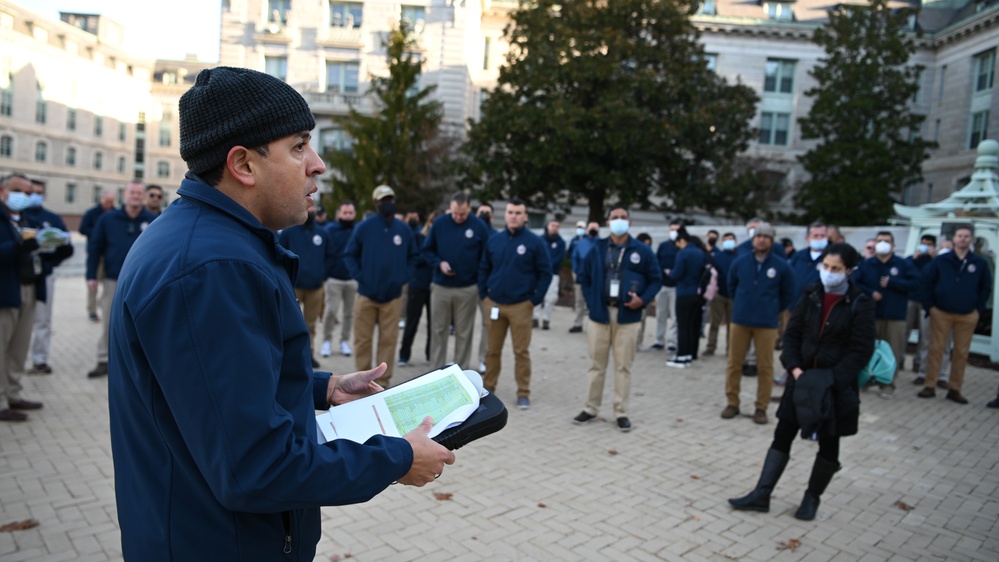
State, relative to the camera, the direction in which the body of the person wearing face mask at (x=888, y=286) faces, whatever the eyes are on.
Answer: toward the camera

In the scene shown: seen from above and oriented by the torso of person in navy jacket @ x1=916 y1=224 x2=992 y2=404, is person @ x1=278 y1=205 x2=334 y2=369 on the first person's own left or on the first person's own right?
on the first person's own right

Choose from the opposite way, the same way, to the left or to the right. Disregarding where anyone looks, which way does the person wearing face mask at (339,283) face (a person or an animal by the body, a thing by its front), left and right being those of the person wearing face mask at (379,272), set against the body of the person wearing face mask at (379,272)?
the same way

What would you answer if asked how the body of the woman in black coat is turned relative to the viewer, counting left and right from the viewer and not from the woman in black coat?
facing the viewer and to the left of the viewer

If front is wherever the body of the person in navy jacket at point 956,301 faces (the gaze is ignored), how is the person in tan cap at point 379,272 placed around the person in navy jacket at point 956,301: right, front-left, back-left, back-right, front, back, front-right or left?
front-right

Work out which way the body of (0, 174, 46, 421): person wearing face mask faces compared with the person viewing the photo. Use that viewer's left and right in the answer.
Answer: facing the viewer and to the right of the viewer

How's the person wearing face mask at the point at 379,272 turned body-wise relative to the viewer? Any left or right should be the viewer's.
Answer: facing the viewer

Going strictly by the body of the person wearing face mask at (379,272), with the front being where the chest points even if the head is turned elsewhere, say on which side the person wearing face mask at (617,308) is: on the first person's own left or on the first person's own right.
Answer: on the first person's own left

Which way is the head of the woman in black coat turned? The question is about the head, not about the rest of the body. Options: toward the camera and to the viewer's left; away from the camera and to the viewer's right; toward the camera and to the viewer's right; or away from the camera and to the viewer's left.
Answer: toward the camera and to the viewer's left

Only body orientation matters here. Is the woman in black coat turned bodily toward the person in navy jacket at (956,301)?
no

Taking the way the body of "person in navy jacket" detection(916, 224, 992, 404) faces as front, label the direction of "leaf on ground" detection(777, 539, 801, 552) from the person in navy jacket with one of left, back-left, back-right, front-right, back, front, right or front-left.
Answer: front

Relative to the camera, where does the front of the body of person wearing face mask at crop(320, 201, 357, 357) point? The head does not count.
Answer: toward the camera

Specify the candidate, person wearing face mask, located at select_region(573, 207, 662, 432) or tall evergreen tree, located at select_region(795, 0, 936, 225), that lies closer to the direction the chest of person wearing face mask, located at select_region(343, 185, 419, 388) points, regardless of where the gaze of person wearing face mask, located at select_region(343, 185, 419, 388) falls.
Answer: the person wearing face mask

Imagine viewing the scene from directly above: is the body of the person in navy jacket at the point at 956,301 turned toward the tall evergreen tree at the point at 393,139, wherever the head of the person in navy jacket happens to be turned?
no

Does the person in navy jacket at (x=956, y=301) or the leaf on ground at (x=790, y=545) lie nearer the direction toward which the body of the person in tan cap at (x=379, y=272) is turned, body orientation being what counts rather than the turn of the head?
the leaf on ground

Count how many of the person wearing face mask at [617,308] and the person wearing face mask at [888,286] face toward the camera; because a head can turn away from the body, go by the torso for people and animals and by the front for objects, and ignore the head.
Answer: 2

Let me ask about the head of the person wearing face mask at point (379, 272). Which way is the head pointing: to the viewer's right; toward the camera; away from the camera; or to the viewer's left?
toward the camera

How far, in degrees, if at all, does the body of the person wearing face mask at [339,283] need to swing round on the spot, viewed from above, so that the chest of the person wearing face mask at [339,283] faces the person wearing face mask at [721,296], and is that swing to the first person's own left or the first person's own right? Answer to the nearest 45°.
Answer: approximately 90° to the first person's own left

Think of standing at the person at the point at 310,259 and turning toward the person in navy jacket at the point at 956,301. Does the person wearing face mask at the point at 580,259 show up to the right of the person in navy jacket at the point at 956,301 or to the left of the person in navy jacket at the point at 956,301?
left

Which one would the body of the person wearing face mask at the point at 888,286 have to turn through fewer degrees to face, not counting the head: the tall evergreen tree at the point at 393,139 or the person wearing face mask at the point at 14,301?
the person wearing face mask

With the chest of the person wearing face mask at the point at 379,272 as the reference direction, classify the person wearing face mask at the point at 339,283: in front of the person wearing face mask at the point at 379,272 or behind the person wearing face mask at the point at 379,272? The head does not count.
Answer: behind
